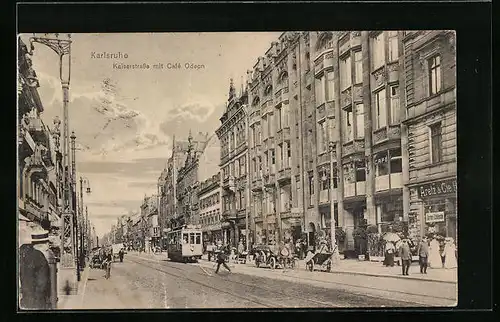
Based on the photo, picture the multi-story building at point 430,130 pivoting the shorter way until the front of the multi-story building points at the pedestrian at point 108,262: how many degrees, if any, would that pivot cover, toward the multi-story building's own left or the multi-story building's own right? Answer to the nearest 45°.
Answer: approximately 45° to the multi-story building's own right

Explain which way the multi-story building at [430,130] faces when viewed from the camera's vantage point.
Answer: facing the viewer and to the left of the viewer

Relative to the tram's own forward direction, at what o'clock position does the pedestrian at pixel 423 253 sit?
The pedestrian is roughly at 11 o'clock from the tram.

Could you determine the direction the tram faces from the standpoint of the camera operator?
facing the viewer and to the right of the viewer

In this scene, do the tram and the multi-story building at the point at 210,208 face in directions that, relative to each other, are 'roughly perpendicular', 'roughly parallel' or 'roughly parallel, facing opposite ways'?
roughly perpendicular

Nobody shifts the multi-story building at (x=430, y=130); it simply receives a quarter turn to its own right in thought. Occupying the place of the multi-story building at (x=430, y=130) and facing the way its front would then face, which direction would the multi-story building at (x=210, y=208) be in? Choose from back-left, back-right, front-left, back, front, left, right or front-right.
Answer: front-left

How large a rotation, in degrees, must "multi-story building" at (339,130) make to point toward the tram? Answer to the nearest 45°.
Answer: approximately 45° to its right
